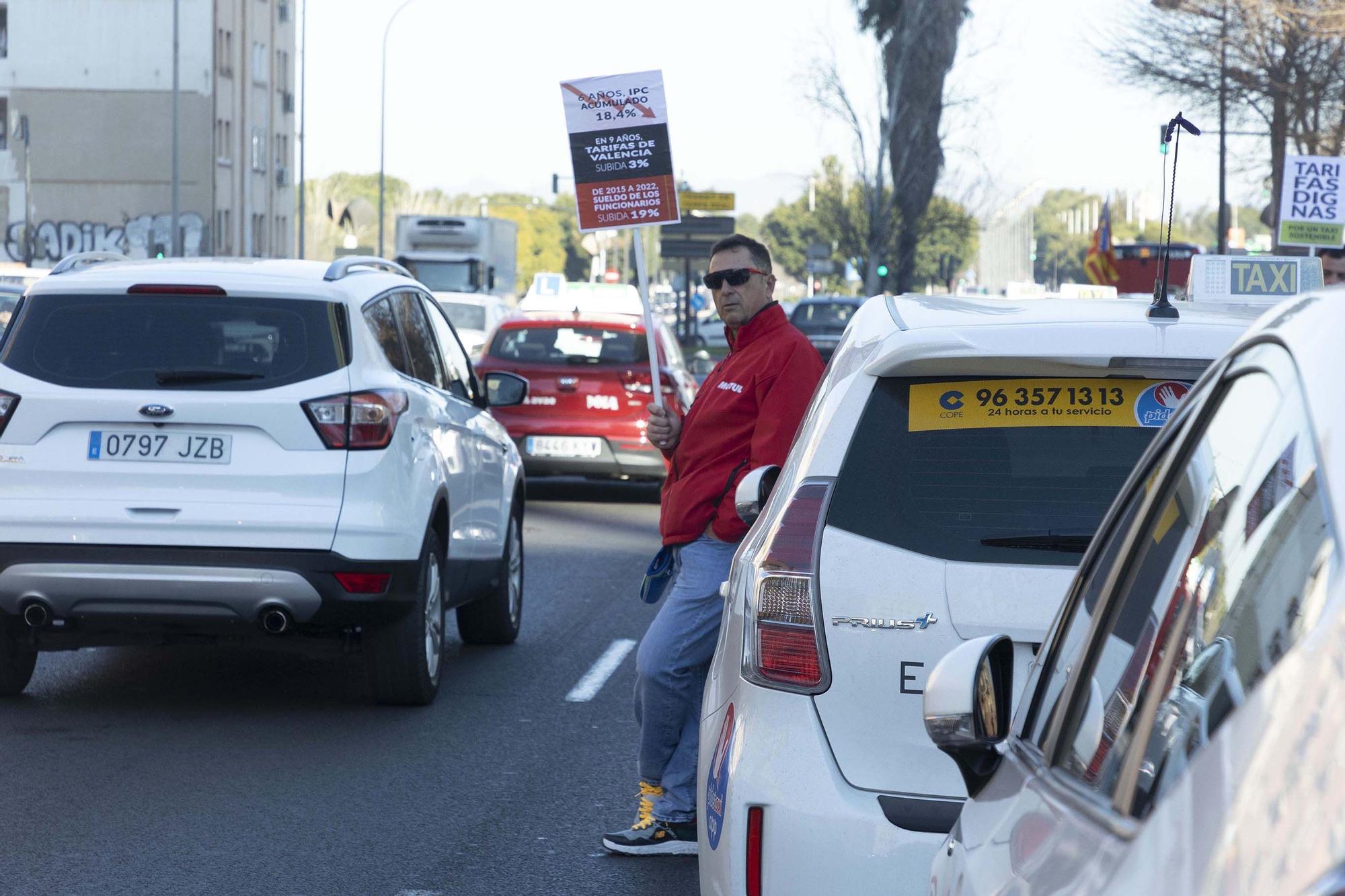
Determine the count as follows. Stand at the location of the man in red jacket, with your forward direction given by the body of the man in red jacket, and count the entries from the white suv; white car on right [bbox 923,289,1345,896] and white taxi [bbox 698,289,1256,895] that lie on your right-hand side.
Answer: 1

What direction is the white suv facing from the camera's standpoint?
away from the camera

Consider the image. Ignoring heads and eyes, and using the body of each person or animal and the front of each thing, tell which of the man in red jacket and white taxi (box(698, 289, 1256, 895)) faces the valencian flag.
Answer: the white taxi

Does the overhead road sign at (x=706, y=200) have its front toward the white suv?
yes

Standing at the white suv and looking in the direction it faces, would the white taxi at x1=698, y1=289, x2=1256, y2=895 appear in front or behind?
behind

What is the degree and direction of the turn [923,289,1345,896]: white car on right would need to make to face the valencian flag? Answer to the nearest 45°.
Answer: approximately 45° to its right

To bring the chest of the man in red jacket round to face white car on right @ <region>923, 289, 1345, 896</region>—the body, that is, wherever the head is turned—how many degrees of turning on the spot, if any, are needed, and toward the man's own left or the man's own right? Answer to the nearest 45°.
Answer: approximately 45° to the man's own left

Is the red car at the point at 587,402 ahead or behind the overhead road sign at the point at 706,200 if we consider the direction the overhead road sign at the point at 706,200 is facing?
ahead

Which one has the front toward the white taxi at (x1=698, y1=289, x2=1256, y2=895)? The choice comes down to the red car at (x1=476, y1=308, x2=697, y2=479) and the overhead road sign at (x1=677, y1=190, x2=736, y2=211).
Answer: the overhead road sign

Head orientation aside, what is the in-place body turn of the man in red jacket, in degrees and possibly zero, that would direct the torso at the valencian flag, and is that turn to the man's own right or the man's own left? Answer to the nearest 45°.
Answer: approximately 135° to the man's own right

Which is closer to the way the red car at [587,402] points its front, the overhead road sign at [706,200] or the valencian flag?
the overhead road sign

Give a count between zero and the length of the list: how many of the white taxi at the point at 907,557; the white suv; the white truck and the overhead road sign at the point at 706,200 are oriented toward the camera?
2

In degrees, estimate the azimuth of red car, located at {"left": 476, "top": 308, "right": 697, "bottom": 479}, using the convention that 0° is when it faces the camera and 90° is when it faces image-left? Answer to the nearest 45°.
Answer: approximately 180°

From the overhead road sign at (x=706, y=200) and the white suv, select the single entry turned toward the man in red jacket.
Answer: the overhead road sign

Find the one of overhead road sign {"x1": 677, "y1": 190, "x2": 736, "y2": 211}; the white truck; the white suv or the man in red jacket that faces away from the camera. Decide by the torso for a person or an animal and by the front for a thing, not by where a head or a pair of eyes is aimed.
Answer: the white suv

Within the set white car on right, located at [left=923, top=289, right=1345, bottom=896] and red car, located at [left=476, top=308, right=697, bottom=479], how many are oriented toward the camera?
0
